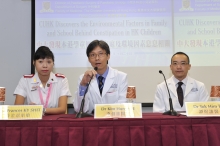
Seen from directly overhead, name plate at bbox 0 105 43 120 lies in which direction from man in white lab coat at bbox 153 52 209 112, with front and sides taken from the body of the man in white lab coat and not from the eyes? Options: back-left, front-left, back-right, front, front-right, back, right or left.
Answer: front-right

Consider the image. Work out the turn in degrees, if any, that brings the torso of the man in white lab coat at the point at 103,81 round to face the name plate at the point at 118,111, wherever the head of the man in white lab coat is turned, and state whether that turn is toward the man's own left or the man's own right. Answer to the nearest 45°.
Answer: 0° — they already face it

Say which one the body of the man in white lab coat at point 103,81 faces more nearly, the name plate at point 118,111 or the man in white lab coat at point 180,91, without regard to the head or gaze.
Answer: the name plate

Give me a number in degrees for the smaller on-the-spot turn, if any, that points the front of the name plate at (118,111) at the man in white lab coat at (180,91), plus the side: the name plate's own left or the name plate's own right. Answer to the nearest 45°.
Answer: approximately 135° to the name plate's own left

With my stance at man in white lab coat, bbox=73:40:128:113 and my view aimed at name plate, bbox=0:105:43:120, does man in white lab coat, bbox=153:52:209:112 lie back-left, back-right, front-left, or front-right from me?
back-left

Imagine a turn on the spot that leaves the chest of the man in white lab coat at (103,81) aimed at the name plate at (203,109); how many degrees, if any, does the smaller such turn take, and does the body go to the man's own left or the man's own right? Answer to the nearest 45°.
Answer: approximately 45° to the man's own left

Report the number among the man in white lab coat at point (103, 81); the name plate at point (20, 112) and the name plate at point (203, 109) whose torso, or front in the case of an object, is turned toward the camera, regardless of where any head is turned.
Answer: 3

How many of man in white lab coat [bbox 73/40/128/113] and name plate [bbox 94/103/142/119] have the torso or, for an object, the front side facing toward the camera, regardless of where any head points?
2

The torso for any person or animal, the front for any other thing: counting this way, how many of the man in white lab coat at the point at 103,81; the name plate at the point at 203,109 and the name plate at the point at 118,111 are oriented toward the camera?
3
